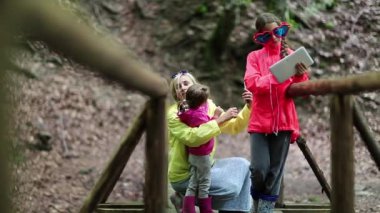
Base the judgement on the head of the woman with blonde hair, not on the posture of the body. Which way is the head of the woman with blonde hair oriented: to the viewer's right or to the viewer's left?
to the viewer's right

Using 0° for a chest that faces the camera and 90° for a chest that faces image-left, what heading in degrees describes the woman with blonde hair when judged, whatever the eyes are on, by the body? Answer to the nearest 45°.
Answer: approximately 315°

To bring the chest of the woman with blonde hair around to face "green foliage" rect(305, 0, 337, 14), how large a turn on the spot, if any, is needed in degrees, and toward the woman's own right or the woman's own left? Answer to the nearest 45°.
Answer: approximately 135° to the woman's own left

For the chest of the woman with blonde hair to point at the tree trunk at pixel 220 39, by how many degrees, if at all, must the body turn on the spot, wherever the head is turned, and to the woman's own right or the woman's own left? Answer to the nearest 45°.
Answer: approximately 135° to the woman's own left

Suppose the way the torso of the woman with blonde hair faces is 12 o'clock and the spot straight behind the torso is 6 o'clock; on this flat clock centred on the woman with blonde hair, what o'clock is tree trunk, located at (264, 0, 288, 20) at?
The tree trunk is roughly at 8 o'clock from the woman with blonde hair.

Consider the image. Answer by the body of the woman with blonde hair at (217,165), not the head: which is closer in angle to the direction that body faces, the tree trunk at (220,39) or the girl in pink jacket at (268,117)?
the girl in pink jacket
